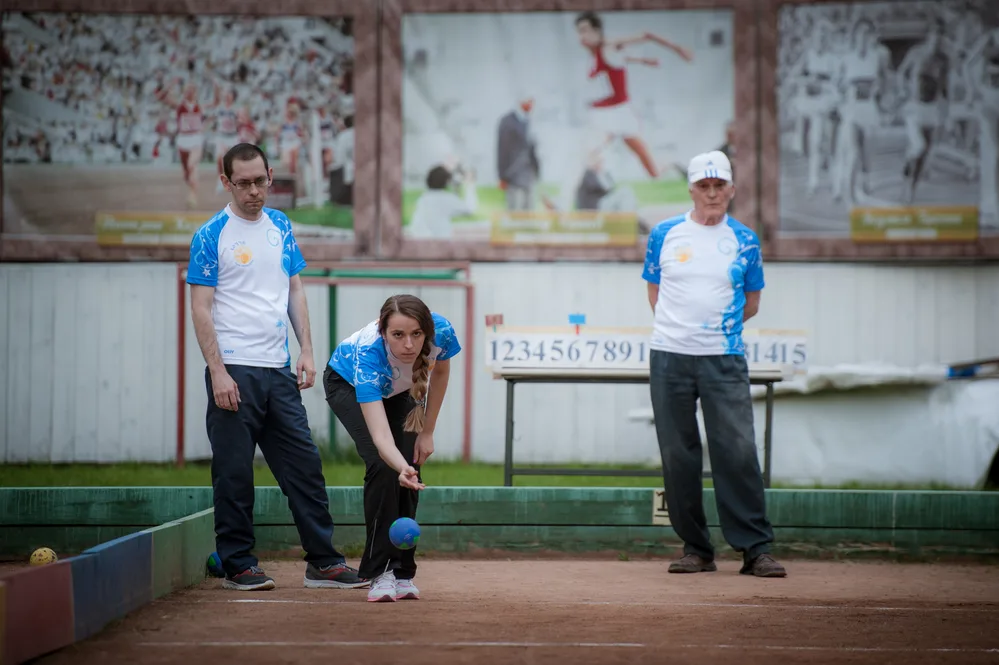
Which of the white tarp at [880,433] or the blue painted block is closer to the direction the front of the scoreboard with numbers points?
the blue painted block

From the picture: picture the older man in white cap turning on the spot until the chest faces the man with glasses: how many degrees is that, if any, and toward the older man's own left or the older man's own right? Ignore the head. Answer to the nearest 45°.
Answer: approximately 45° to the older man's own right

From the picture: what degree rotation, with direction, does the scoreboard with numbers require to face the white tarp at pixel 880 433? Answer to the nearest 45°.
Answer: approximately 135° to its left

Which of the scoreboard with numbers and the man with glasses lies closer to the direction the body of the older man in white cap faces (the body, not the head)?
the man with glasses

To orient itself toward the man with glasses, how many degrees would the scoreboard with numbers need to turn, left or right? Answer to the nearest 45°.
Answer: approximately 45° to its right

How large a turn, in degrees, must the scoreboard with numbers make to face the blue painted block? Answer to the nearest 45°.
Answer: approximately 45° to its right

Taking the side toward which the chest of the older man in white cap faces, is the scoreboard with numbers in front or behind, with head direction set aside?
behind

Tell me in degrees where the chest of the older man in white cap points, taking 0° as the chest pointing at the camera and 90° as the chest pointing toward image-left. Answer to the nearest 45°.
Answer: approximately 0°

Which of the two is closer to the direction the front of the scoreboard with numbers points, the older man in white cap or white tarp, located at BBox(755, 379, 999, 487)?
the older man in white cap
